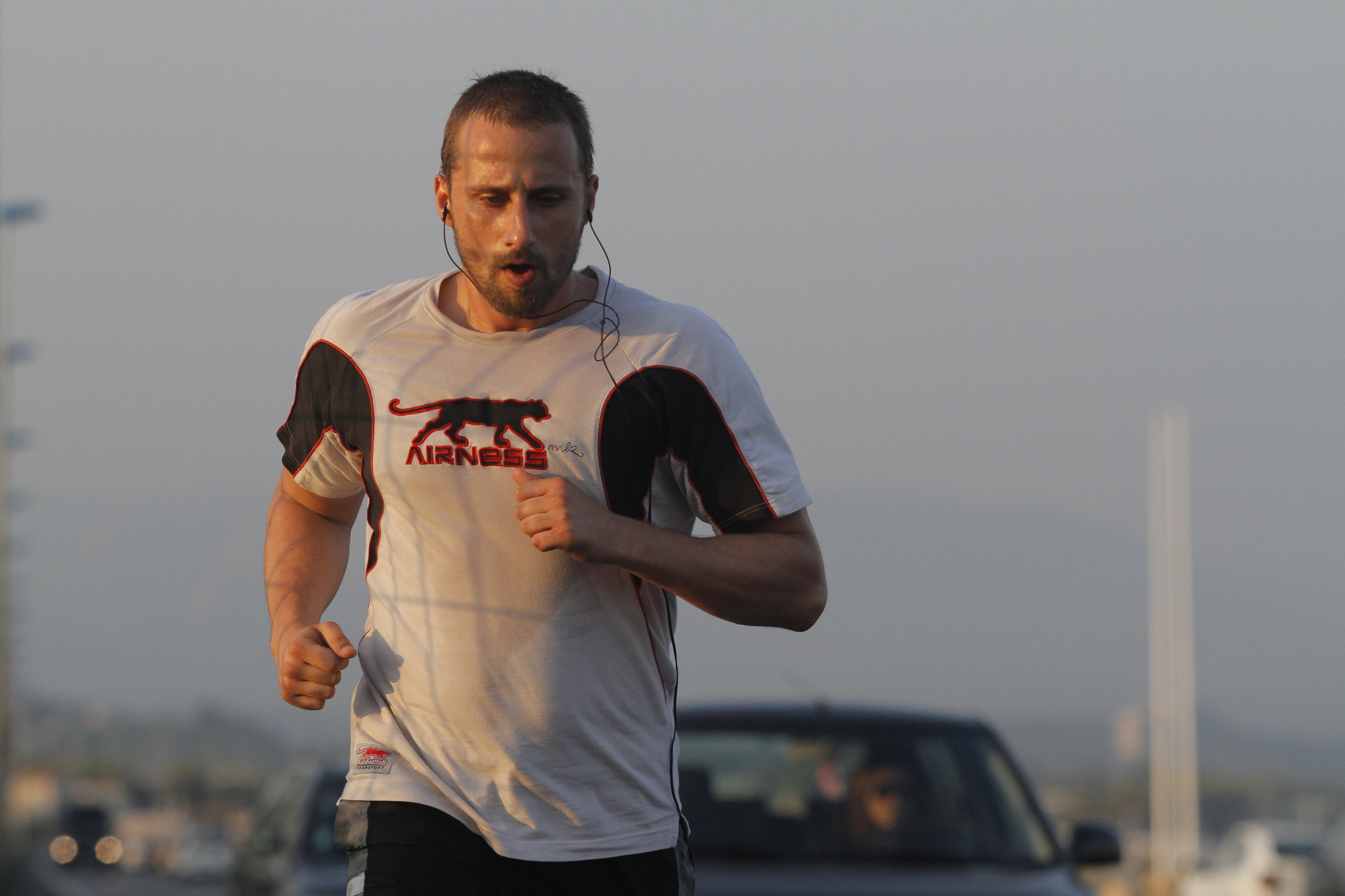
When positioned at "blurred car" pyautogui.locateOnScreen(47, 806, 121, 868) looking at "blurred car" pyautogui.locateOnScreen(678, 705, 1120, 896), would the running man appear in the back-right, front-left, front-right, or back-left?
front-right

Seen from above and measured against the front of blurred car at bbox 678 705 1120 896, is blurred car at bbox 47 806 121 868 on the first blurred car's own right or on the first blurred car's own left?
on the first blurred car's own right

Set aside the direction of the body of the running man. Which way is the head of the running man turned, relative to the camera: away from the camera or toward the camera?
toward the camera

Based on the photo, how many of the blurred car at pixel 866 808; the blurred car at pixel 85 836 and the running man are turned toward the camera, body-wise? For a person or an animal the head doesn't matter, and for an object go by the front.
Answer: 3

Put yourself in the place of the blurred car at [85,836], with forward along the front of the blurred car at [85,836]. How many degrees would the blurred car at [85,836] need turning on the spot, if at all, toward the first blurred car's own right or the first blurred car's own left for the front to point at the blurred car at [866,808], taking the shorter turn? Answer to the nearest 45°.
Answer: approximately 45° to the first blurred car's own left

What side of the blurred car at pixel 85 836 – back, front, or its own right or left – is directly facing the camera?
front

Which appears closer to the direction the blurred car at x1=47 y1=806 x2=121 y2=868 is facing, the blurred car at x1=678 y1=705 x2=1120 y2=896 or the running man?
the running man

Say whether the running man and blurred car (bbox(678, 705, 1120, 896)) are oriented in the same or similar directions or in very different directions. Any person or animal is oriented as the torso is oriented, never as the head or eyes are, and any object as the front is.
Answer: same or similar directions

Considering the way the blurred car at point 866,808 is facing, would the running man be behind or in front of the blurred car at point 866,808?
in front

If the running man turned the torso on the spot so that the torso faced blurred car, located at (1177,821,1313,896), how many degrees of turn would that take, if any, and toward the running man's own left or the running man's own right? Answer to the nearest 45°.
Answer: approximately 135° to the running man's own left

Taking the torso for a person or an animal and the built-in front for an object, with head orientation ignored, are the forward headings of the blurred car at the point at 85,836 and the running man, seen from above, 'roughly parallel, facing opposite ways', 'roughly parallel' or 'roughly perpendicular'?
roughly parallel

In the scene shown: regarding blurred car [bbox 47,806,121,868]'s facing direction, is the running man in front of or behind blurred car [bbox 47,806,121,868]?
in front

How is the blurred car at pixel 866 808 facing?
toward the camera

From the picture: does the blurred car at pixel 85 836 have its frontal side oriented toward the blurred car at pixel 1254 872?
no
